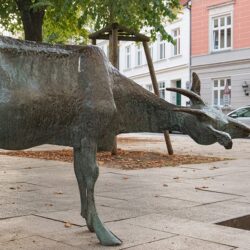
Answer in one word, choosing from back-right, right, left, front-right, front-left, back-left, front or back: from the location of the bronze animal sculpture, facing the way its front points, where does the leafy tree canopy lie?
left

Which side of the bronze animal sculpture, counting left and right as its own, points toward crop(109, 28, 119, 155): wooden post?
left

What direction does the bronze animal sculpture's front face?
to the viewer's right
